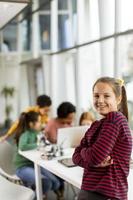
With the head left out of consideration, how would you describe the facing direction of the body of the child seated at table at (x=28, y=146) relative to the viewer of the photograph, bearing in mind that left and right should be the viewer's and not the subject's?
facing to the right of the viewer

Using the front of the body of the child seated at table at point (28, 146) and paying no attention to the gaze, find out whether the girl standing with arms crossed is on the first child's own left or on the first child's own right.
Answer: on the first child's own right

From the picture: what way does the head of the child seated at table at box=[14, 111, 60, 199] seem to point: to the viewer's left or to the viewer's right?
to the viewer's right
